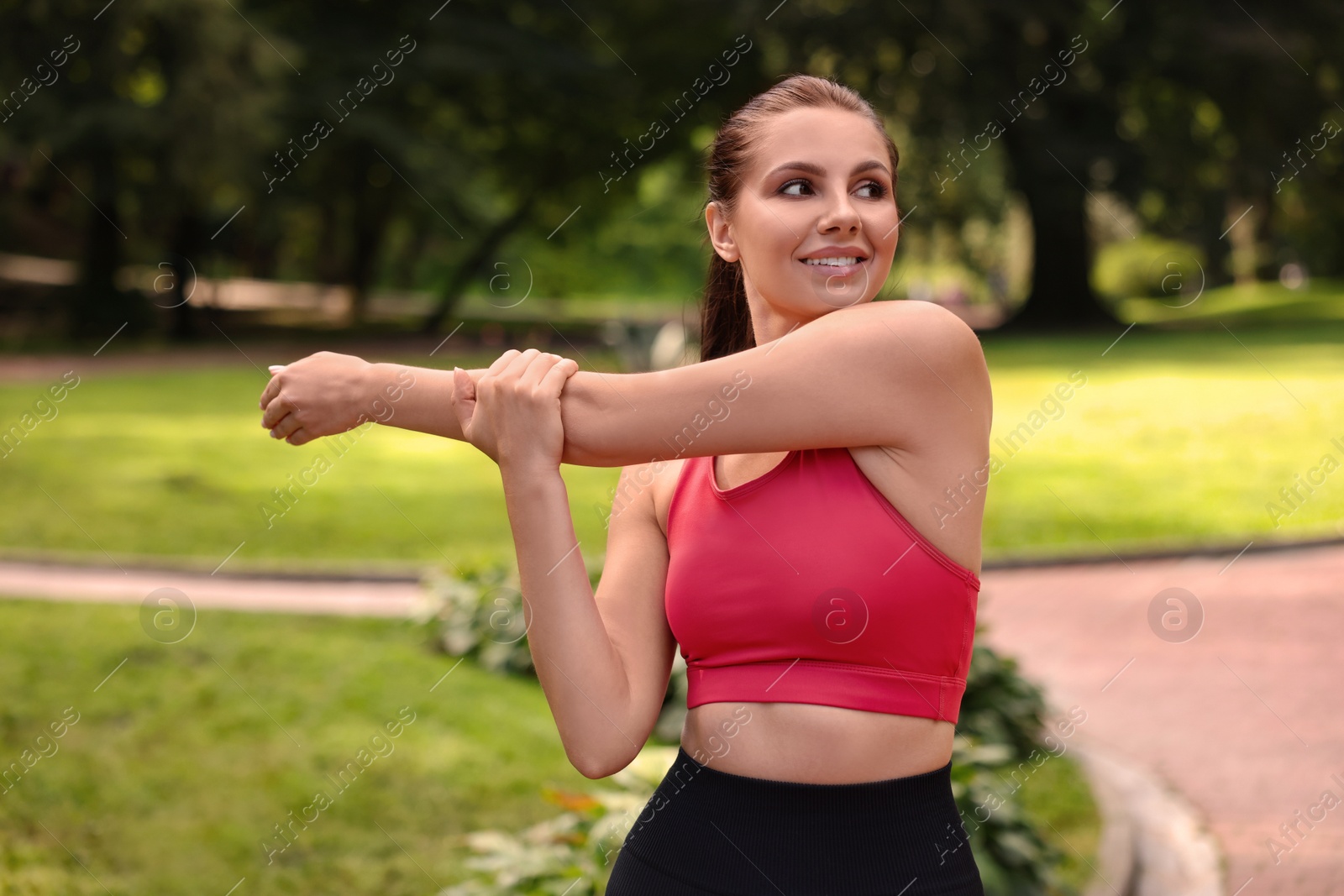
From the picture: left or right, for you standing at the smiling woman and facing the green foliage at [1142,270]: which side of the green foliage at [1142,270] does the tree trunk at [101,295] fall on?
left

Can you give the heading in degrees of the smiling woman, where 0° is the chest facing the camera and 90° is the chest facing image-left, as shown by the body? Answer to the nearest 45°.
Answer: approximately 45°

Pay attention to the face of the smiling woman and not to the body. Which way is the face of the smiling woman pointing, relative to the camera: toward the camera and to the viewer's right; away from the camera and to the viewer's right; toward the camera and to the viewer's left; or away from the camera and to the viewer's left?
toward the camera and to the viewer's right

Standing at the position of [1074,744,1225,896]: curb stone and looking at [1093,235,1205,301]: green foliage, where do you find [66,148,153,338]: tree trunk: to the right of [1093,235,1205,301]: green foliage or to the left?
left
